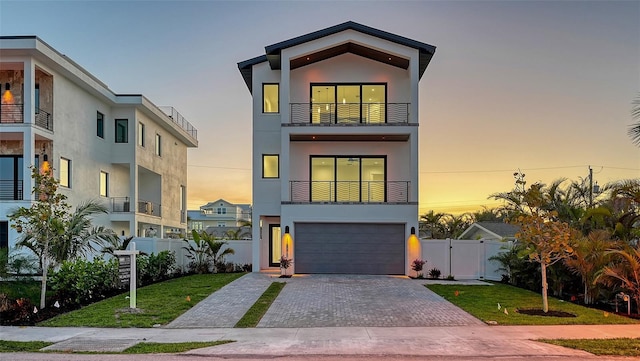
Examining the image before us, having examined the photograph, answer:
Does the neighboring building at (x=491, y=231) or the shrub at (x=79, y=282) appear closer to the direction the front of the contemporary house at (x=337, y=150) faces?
the shrub

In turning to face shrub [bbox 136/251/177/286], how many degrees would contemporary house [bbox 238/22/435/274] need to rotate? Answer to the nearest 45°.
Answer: approximately 45° to its right

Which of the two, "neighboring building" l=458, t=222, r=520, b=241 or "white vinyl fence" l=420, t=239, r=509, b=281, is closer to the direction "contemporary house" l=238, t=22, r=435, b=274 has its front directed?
the white vinyl fence

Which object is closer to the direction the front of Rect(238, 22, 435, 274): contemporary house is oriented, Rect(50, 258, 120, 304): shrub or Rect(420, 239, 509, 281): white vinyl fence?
the shrub

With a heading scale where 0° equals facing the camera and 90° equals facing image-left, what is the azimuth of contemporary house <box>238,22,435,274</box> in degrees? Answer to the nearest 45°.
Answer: approximately 0°

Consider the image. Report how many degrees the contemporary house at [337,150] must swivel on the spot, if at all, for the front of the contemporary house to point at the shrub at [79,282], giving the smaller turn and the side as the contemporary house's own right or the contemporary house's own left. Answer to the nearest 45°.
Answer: approximately 45° to the contemporary house's own right

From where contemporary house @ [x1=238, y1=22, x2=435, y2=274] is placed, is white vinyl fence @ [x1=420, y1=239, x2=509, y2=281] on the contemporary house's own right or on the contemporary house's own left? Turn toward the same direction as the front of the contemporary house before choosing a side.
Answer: on the contemporary house's own left

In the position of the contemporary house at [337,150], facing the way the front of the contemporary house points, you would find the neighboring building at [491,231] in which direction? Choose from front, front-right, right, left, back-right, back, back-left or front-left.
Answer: back-left

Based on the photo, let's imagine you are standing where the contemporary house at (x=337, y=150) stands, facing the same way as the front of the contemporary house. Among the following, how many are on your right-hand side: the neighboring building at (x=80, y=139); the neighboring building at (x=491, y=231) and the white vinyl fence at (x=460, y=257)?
1

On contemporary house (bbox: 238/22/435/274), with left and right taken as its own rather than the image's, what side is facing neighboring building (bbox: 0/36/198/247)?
right

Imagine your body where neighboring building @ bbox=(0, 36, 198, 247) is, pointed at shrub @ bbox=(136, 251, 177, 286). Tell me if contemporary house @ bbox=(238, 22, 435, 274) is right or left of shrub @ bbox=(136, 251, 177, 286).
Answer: left
